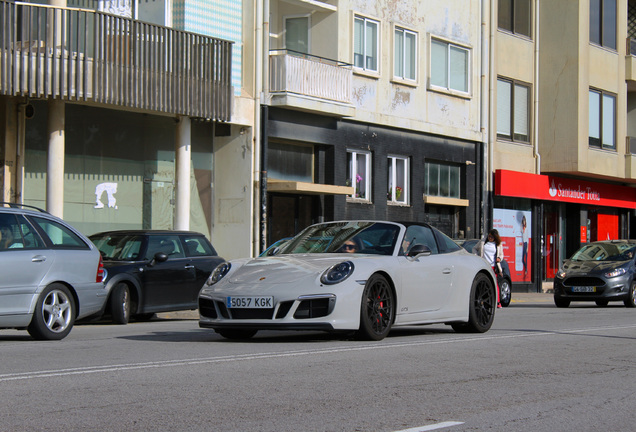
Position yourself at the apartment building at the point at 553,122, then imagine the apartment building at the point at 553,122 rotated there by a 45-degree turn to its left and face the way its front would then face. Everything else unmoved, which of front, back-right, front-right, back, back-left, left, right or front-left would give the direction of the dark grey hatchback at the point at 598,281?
right

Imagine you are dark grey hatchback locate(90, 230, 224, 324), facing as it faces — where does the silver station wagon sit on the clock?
The silver station wagon is roughly at 11 o'clock from the dark grey hatchback.

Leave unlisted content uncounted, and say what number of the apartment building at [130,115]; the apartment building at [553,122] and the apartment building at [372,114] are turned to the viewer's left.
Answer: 0

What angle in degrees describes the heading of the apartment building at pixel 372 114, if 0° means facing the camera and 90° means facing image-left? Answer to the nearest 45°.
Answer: approximately 315°

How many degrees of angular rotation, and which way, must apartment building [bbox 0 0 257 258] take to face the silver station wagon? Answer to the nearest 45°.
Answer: approximately 45° to its right

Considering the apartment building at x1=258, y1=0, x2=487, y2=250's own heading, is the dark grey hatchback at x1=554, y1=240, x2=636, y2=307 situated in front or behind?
in front

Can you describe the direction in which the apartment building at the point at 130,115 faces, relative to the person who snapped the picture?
facing the viewer and to the right of the viewer

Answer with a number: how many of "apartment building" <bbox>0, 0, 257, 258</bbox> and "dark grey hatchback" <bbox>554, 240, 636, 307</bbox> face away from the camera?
0

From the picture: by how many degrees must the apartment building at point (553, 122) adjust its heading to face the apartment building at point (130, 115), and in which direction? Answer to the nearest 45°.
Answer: approximately 90° to its right

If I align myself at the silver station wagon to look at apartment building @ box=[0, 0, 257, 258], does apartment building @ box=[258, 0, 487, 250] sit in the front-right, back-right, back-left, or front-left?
front-right

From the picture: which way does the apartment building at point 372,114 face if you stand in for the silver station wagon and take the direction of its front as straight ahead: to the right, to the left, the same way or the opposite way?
to the left

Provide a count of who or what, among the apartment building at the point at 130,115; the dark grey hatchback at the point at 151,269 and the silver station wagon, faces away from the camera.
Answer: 0

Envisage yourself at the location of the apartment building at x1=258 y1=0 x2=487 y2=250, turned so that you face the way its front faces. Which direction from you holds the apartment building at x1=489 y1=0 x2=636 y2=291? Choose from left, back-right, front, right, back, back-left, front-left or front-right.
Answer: left

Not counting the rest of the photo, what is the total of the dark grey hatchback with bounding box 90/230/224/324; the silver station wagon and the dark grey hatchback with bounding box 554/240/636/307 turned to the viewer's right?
0

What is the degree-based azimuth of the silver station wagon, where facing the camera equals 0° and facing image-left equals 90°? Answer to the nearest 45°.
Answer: approximately 45°

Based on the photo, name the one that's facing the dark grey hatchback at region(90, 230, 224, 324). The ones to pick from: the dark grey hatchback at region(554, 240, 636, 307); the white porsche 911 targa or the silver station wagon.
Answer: the dark grey hatchback at region(554, 240, 636, 307)

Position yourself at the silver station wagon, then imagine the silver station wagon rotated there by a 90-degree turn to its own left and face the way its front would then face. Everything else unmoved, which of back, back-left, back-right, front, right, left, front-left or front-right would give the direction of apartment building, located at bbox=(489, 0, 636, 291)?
left

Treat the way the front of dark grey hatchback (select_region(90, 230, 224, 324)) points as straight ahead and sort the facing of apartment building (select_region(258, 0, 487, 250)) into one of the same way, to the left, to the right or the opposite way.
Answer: to the left

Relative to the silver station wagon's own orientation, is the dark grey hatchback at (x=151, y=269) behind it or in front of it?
behind
